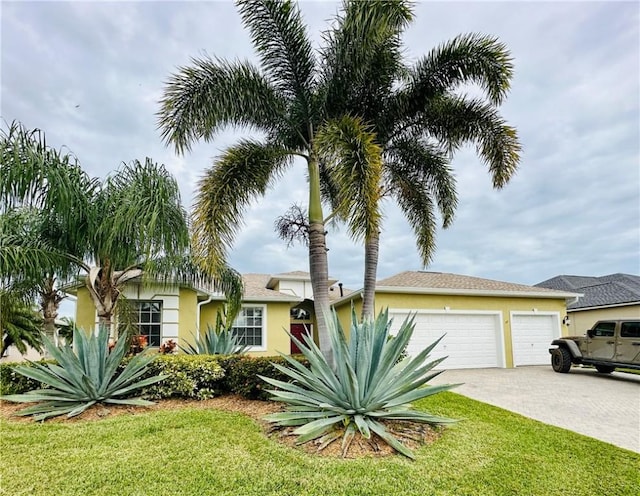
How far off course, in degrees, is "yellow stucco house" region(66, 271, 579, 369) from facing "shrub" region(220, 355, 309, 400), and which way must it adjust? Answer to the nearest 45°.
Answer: approximately 45° to its right

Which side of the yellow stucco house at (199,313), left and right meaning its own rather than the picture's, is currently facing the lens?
front

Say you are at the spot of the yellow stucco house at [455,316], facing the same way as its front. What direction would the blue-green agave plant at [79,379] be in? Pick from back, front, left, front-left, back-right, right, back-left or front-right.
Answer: front-right

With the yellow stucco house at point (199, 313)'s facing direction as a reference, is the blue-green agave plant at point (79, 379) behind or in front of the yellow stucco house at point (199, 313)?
in front

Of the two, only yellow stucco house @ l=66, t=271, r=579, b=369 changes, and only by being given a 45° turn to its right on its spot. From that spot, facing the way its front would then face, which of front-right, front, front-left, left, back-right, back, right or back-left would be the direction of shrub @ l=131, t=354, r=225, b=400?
front

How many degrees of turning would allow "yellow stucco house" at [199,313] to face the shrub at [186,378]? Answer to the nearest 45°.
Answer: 0° — it already faces it

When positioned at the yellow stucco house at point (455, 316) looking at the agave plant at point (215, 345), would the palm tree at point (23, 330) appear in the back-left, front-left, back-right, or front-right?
front-right

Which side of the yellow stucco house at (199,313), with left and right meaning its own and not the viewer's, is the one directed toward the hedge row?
front

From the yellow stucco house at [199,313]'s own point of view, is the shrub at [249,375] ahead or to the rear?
ahead

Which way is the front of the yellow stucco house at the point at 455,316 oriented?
toward the camera

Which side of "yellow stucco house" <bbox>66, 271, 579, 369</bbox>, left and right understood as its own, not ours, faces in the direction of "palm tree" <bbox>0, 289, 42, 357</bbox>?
right
